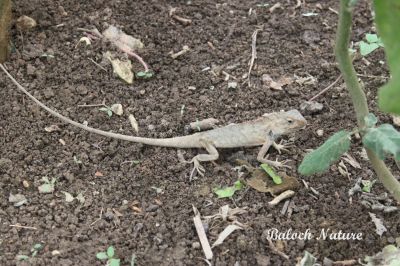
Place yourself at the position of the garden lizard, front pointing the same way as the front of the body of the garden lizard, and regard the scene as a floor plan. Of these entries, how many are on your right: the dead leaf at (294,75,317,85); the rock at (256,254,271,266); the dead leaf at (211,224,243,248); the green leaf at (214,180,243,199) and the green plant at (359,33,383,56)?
3

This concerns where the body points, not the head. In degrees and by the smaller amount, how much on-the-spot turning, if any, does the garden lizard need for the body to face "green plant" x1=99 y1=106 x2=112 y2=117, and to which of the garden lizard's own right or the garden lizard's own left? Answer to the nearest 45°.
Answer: approximately 180°

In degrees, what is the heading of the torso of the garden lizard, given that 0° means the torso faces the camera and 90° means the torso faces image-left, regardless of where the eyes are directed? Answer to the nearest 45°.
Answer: approximately 270°

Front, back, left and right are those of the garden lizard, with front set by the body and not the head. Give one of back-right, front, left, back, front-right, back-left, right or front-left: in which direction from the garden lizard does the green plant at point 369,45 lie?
front-left

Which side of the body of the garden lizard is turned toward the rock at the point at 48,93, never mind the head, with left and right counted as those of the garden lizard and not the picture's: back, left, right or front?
back

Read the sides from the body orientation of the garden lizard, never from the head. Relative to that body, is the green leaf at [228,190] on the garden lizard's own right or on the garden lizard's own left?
on the garden lizard's own right

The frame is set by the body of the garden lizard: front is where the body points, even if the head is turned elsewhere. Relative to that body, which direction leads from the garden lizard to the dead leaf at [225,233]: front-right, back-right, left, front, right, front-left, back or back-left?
right

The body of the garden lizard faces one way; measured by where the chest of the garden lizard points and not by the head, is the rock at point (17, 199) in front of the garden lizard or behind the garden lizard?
behind

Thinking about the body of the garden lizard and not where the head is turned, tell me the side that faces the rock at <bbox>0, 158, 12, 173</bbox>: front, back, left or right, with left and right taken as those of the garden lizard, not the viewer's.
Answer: back

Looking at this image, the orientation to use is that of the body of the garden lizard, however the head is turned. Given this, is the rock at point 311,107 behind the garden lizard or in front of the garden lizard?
in front

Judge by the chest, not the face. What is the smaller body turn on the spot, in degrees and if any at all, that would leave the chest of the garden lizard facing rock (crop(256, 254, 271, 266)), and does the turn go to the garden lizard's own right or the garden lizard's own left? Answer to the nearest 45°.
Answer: approximately 90° to the garden lizard's own right

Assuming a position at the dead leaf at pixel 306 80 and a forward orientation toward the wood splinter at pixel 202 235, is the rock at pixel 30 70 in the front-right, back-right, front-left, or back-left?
front-right

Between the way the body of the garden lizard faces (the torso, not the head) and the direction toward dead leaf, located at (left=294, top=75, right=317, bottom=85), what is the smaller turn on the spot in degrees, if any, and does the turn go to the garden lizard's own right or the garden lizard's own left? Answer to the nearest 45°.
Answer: approximately 45° to the garden lizard's own left

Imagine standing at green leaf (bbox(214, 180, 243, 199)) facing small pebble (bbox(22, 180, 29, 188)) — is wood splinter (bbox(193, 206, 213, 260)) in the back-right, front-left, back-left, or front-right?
front-left
